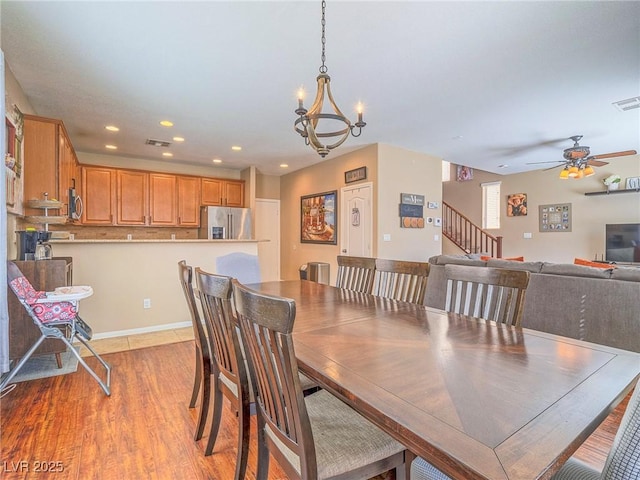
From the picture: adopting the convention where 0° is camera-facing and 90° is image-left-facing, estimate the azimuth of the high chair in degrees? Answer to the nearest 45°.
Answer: approximately 270°

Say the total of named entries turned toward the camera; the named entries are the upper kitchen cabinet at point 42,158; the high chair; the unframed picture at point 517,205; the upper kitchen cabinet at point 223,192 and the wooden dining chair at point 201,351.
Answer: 2

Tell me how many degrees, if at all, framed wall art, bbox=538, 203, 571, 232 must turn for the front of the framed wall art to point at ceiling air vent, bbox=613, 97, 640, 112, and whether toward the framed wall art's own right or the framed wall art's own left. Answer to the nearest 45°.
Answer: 0° — it already faces it

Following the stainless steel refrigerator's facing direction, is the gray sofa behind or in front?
in front

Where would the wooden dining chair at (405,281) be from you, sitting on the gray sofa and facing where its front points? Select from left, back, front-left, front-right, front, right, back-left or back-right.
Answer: back

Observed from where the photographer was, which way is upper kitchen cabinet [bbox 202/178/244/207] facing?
facing the viewer

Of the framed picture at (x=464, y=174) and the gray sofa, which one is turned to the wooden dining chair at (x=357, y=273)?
the framed picture

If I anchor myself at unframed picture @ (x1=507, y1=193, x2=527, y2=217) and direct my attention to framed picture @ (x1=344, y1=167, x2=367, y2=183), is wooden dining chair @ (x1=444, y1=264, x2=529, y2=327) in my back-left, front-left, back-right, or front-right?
front-left

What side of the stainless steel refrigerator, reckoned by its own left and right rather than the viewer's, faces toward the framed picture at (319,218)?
left

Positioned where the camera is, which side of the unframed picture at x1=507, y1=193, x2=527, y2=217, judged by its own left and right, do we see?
front

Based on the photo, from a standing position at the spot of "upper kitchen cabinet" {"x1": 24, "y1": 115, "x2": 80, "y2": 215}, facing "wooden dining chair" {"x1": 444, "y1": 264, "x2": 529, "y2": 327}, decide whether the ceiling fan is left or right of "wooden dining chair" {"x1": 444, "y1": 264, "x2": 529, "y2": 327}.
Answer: left

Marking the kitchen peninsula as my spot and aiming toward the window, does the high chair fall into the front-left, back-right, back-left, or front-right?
back-right

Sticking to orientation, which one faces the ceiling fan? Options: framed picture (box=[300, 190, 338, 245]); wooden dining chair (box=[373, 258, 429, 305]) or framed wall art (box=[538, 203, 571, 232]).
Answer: the framed wall art

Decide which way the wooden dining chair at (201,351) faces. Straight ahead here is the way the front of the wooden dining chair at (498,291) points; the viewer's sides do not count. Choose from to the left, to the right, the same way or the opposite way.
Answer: the opposite way

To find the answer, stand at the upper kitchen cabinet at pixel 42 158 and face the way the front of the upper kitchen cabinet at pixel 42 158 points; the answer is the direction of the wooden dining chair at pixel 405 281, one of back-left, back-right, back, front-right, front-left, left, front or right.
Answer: front-right

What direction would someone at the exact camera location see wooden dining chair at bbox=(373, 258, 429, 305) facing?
facing the viewer and to the left of the viewer

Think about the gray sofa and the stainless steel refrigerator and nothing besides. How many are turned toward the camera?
1

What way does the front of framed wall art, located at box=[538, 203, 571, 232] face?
toward the camera
